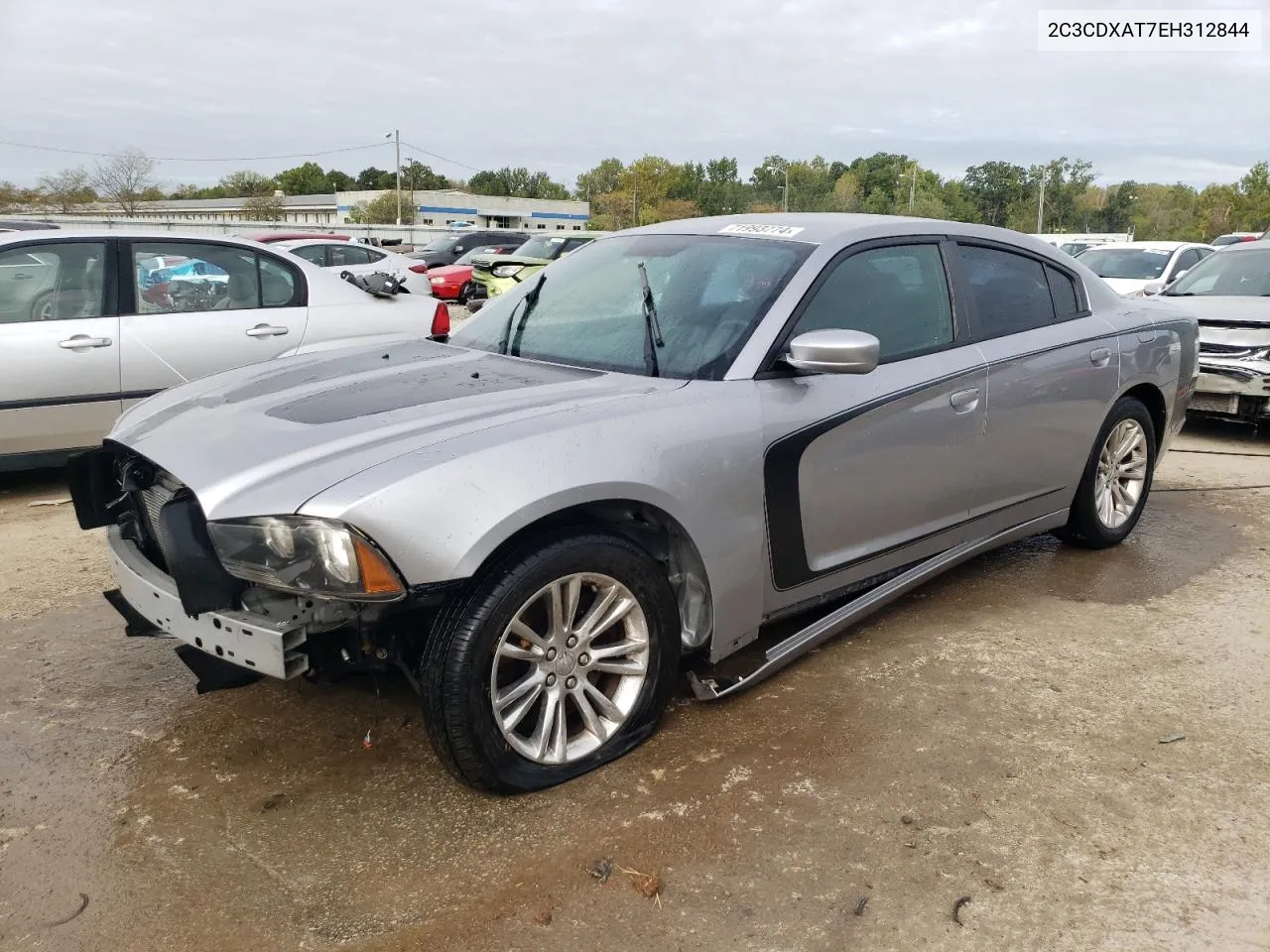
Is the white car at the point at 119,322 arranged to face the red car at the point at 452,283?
no

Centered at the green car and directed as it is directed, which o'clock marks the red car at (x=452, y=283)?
The red car is roughly at 4 o'clock from the green car.

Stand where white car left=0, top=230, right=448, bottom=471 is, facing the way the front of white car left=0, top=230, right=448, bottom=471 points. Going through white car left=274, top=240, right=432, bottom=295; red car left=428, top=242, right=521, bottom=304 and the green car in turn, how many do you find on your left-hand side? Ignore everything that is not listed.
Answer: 0

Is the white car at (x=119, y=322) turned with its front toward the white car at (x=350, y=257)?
no

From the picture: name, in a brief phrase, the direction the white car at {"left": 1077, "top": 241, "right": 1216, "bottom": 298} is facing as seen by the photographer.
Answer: facing the viewer and to the left of the viewer

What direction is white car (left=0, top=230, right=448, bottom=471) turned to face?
to the viewer's left

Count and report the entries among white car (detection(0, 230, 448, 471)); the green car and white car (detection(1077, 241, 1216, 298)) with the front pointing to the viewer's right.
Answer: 0

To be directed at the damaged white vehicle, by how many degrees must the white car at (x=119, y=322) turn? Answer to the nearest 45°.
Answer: approximately 180°

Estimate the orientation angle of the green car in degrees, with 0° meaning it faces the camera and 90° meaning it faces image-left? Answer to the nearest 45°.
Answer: approximately 45°

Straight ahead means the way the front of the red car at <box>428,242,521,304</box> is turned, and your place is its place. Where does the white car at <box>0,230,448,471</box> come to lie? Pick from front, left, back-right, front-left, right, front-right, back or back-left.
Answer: front-left

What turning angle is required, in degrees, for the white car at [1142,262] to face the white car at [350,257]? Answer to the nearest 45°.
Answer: approximately 45° to its right

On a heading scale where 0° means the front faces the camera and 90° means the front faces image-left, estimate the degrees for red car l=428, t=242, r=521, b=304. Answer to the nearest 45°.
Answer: approximately 45°

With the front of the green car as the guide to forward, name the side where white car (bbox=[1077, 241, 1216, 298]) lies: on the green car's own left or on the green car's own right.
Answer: on the green car's own left
